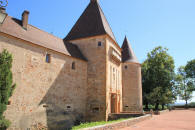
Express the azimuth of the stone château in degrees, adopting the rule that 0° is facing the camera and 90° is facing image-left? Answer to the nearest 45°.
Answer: approximately 315°

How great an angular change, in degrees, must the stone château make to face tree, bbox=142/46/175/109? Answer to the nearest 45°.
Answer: approximately 90° to its left

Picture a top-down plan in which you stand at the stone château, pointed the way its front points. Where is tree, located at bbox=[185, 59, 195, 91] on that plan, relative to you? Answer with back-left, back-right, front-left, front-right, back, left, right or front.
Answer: left

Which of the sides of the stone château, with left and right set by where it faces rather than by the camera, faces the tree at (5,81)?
right

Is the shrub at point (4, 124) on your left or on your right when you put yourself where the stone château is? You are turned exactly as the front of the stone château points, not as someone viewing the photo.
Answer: on your right

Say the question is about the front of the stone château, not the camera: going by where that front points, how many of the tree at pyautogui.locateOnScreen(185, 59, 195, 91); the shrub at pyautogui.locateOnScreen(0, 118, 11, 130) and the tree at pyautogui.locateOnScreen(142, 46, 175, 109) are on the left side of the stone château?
2
